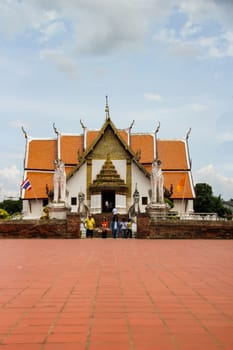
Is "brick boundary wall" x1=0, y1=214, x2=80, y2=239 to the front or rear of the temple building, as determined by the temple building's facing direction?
to the front

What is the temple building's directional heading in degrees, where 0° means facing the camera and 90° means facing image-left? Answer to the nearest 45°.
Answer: approximately 0°

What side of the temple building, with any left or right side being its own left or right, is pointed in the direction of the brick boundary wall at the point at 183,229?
front
